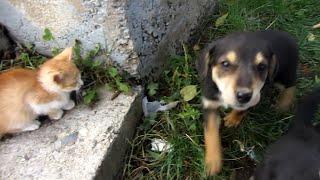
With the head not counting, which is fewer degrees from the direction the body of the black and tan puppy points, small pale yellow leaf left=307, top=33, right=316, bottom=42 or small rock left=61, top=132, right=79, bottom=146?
the small rock

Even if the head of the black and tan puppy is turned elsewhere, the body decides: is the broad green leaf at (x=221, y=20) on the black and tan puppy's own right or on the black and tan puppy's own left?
on the black and tan puppy's own right

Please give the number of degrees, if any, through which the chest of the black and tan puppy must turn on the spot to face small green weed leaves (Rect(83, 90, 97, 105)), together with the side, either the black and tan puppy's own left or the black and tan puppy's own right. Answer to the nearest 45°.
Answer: approximately 45° to the black and tan puppy's own right

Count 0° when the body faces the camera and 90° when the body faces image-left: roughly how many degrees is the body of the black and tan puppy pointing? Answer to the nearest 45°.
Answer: approximately 45°

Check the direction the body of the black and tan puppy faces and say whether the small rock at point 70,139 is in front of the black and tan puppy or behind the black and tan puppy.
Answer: in front

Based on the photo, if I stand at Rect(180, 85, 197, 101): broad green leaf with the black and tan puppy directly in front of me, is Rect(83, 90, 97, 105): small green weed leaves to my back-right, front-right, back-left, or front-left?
back-right

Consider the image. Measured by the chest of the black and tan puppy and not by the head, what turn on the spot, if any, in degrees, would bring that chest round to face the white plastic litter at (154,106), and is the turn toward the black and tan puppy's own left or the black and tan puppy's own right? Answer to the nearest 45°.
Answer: approximately 45° to the black and tan puppy's own right

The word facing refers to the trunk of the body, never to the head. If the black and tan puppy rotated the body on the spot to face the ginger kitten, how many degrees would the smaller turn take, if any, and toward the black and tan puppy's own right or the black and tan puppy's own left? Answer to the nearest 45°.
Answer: approximately 45° to the black and tan puppy's own right

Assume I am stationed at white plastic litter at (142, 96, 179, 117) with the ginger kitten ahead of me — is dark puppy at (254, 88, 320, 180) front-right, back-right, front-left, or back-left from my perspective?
back-left
